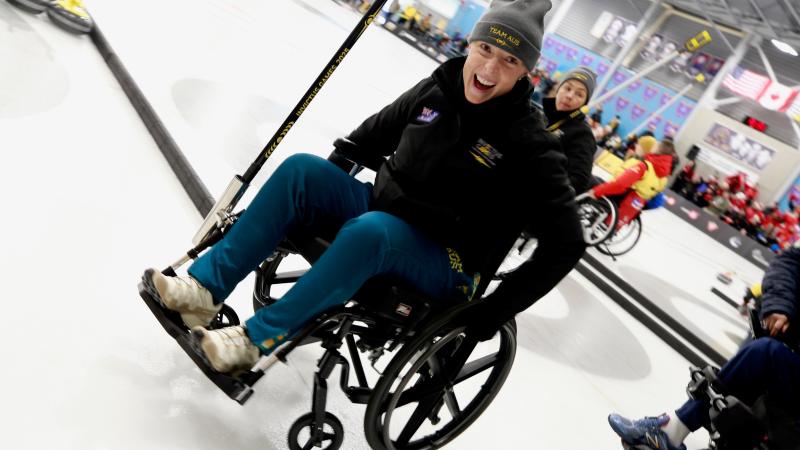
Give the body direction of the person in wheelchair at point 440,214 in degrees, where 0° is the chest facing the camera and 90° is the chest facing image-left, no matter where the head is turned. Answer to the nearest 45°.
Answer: approximately 45°

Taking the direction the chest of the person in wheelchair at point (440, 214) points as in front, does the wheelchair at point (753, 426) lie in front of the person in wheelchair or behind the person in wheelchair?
behind

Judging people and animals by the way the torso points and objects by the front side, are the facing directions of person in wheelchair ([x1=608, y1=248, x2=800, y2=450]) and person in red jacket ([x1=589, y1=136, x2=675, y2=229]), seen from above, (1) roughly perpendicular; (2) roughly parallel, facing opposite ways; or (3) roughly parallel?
roughly parallel

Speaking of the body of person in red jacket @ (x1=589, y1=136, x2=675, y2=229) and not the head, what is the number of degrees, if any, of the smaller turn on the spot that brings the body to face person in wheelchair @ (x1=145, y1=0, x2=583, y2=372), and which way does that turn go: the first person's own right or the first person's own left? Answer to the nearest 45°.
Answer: approximately 90° to the first person's own left

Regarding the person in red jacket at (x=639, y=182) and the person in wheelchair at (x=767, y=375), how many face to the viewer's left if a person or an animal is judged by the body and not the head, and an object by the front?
2

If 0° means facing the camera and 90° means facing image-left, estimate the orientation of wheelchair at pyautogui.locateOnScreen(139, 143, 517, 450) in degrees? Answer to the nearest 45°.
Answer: approximately 45°

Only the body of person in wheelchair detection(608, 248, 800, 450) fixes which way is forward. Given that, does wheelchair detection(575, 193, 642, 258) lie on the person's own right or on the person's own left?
on the person's own right

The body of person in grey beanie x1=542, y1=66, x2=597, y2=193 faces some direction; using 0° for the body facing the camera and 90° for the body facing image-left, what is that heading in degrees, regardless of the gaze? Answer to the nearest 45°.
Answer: approximately 45°

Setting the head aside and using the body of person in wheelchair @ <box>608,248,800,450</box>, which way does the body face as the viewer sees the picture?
to the viewer's left
